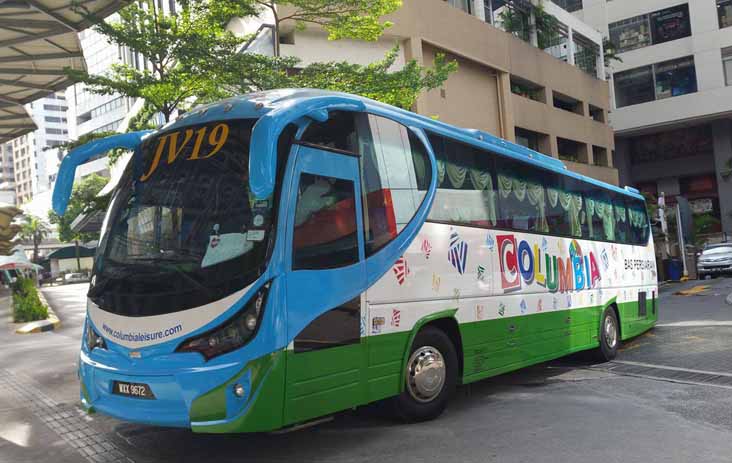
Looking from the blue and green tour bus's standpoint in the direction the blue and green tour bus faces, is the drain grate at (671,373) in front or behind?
behind

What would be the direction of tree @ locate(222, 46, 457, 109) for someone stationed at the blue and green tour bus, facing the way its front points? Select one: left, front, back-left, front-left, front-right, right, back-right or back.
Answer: back-right

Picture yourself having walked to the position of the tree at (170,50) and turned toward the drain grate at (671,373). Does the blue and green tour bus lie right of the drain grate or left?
right

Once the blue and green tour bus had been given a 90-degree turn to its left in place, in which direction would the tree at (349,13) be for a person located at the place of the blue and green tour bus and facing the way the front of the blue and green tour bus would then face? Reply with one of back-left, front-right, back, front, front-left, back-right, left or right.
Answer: back-left

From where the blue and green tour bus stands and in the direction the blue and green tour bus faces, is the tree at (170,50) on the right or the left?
on its right

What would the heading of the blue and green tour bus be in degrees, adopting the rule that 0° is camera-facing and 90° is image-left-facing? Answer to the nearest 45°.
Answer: approximately 45°

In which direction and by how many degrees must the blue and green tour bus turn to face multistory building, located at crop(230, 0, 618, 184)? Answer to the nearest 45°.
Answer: approximately 135° to its right

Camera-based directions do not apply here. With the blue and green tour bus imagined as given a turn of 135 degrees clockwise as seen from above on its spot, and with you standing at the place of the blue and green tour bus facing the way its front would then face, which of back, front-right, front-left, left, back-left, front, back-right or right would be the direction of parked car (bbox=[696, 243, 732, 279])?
front-right

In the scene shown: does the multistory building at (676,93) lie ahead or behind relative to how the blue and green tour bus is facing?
behind
